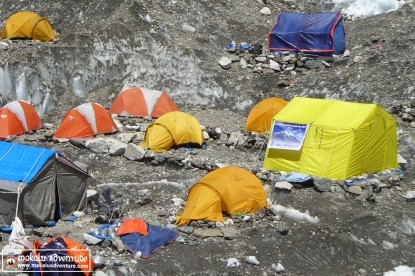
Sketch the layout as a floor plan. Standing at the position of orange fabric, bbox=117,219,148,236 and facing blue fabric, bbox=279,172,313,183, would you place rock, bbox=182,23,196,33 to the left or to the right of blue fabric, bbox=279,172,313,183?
left

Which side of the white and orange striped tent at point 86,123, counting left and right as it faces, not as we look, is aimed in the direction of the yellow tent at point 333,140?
left

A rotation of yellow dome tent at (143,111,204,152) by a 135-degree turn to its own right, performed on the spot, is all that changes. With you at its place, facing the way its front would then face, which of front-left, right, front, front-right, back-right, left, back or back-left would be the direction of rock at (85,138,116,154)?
left

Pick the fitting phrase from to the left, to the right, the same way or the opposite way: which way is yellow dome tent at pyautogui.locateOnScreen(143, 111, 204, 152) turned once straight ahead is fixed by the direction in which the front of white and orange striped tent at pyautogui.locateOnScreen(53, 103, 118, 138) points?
the same way

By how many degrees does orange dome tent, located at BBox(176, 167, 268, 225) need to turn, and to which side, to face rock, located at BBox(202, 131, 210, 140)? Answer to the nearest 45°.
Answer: approximately 135° to its right

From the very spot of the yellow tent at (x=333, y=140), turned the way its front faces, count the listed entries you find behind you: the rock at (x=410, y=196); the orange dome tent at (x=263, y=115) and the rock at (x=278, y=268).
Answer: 1

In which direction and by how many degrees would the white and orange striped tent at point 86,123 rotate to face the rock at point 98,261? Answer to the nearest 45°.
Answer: approximately 45° to its left

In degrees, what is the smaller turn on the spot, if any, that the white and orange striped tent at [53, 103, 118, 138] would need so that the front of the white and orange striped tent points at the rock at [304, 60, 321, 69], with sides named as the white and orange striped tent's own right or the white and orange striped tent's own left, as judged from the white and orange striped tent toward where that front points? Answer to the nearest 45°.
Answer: approximately 135° to the white and orange striped tent's own left

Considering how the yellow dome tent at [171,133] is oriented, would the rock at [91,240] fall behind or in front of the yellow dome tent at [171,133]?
in front

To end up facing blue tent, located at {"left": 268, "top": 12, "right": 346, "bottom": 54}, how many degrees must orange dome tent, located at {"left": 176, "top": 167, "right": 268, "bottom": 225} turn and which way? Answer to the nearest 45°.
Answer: approximately 135° to its right
